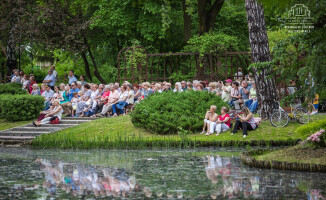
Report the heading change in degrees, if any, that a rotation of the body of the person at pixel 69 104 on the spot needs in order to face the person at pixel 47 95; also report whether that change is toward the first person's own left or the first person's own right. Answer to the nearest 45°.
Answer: approximately 90° to the first person's own right

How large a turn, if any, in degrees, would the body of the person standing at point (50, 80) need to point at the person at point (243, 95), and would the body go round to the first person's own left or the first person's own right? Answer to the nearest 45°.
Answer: approximately 90° to the first person's own left

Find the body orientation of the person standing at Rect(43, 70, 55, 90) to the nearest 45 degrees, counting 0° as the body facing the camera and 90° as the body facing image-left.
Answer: approximately 45°

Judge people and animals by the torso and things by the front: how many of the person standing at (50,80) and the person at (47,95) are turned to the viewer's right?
0

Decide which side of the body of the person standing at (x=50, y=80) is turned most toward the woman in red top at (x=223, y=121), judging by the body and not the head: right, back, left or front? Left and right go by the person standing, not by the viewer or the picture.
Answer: left

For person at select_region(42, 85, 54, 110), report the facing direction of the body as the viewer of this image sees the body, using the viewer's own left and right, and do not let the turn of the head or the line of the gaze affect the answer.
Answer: facing the viewer and to the left of the viewer

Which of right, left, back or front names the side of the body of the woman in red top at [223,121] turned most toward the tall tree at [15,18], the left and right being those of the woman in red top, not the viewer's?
right

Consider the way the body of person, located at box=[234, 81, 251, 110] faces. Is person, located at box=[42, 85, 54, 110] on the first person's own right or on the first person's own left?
on the first person's own right

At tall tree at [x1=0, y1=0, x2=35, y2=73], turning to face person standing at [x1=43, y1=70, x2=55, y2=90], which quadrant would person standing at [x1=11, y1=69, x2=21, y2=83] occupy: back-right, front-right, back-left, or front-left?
front-right
